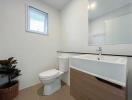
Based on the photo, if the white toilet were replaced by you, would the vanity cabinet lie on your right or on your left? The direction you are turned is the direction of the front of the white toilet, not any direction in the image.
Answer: on your left

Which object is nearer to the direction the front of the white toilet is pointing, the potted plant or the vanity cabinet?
the potted plant

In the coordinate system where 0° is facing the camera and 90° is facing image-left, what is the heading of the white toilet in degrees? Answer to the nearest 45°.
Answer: approximately 45°

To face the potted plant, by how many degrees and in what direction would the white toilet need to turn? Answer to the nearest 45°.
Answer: approximately 45° to its right
